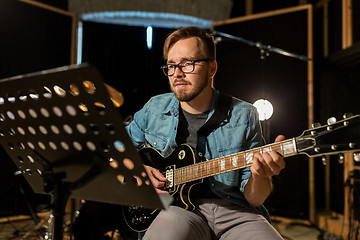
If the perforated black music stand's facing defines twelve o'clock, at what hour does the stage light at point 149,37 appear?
The stage light is roughly at 11 o'clock from the perforated black music stand.

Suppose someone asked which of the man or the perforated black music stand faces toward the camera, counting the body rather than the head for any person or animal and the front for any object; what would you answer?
the man

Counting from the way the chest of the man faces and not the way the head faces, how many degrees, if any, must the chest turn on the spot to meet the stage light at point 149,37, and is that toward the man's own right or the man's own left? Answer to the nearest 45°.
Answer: approximately 180°

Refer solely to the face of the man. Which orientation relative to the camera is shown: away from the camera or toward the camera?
toward the camera

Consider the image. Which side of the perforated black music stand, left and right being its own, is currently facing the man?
front

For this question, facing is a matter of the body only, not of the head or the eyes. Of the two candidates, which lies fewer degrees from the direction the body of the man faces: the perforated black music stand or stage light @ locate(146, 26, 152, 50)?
the perforated black music stand

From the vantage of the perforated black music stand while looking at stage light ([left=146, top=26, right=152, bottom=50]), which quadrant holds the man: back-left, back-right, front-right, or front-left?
front-right

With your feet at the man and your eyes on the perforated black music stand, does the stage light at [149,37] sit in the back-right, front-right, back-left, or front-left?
back-right

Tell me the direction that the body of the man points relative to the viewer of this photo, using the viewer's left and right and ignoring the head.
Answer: facing the viewer

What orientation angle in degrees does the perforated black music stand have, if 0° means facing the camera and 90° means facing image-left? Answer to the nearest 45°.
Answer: approximately 225°

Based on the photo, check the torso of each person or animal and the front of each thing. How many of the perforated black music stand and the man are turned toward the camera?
1
